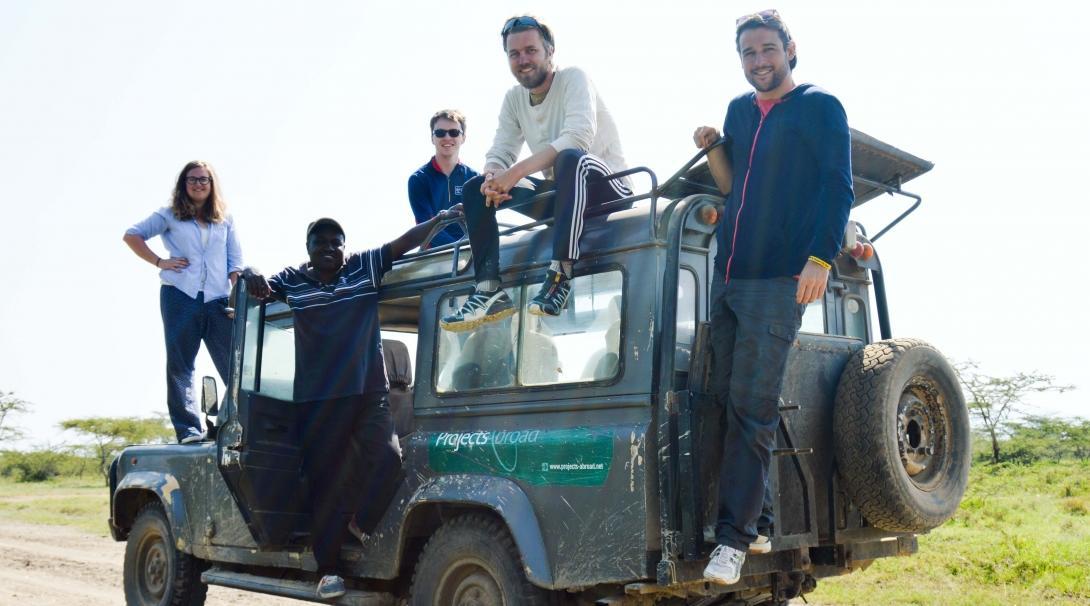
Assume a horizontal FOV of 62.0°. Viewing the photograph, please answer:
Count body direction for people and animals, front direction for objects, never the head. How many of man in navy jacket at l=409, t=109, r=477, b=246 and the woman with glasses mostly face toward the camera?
2

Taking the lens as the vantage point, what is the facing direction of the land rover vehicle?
facing away from the viewer and to the left of the viewer

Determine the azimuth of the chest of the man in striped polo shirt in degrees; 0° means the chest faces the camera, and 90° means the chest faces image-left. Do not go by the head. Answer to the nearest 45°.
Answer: approximately 0°

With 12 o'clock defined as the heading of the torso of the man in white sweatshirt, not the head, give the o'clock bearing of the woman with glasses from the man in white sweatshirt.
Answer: The woman with glasses is roughly at 3 o'clock from the man in white sweatshirt.

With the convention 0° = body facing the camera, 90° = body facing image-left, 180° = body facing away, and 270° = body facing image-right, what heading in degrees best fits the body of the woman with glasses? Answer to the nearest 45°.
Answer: approximately 0°
